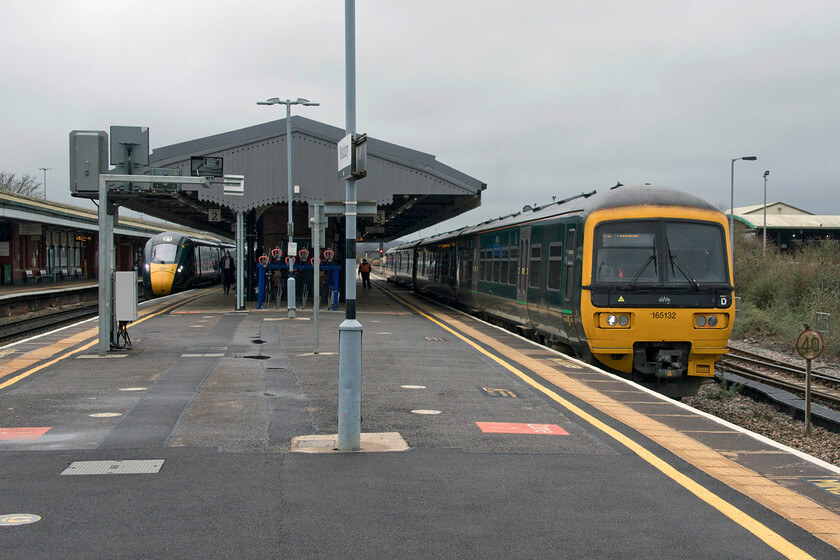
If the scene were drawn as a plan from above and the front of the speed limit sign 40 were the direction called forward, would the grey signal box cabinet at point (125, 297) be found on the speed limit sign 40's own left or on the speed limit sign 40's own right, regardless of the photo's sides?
on the speed limit sign 40's own right

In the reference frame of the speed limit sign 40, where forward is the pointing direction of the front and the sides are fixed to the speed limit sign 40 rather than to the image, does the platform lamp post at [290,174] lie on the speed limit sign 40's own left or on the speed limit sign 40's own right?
on the speed limit sign 40's own right

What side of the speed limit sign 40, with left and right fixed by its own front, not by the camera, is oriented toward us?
front

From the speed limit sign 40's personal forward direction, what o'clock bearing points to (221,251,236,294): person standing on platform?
The person standing on platform is roughly at 4 o'clock from the speed limit sign 40.

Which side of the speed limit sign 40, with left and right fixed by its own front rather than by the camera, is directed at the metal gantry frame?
right

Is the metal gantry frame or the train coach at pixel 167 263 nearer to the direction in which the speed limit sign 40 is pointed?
the metal gantry frame

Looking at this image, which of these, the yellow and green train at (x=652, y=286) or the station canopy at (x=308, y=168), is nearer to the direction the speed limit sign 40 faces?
the yellow and green train

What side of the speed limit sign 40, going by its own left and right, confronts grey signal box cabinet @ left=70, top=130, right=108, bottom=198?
right

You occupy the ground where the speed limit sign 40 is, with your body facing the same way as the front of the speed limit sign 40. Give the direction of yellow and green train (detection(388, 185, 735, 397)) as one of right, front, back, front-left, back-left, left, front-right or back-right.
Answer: back

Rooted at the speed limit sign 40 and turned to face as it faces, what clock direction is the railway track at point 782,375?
The railway track is roughly at 6 o'clock from the speed limit sign 40.
